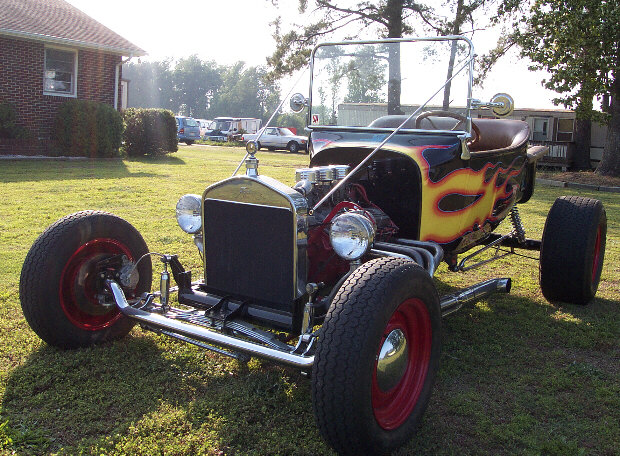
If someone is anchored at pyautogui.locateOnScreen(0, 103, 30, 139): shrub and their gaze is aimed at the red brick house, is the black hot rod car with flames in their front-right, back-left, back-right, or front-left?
back-right

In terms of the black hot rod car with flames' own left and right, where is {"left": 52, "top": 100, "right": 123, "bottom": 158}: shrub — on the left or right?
on its right

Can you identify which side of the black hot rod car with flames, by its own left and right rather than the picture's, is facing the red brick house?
right

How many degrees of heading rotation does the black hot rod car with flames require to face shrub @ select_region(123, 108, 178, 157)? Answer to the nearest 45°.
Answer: approximately 135° to its right

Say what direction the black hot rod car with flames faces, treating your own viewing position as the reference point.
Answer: facing the viewer and to the left of the viewer

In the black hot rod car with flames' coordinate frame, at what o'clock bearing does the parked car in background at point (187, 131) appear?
The parked car in background is roughly at 4 o'clock from the black hot rod car with flames.

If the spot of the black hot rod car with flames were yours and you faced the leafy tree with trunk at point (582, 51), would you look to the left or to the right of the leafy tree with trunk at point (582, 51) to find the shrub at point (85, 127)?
left

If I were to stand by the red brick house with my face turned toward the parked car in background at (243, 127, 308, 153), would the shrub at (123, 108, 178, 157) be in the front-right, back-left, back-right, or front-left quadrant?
front-right

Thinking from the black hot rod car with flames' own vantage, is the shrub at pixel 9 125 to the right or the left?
on its right

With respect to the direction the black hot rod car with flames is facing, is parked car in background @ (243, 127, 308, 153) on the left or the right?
on its right

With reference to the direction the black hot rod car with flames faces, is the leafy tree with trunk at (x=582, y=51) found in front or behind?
behind
